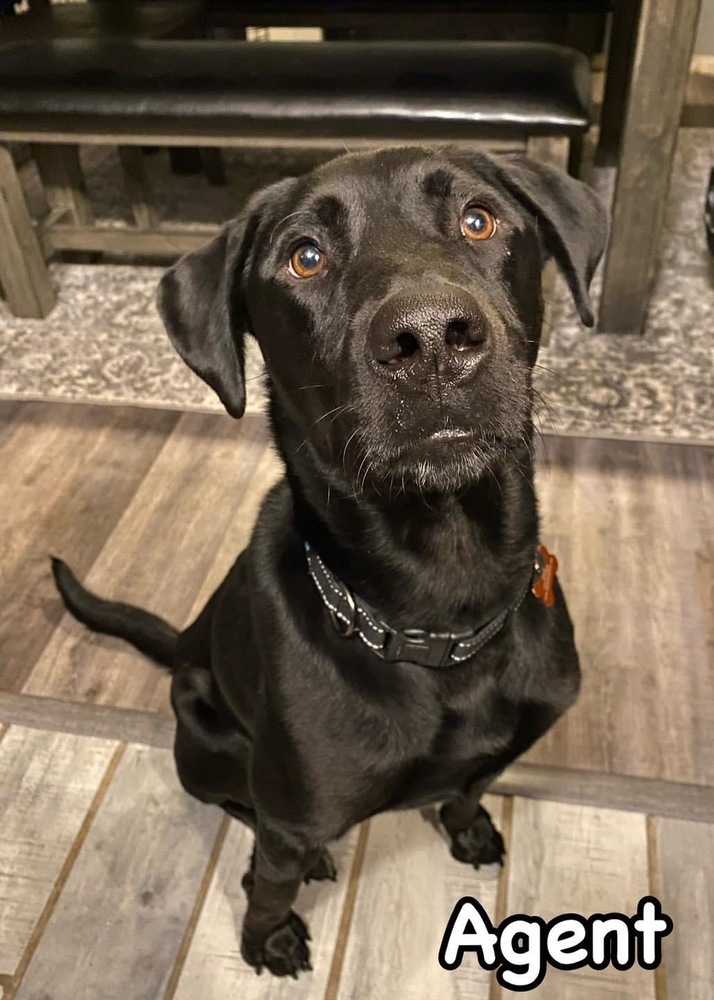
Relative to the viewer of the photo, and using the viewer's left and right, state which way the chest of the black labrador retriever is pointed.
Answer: facing the viewer and to the right of the viewer

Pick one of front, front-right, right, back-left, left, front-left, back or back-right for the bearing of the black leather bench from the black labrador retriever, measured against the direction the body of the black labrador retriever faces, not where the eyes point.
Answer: back-left
